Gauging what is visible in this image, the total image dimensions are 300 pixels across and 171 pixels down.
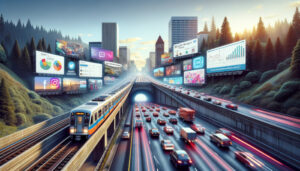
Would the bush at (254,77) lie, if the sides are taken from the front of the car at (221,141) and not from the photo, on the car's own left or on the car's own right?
on the car's own right

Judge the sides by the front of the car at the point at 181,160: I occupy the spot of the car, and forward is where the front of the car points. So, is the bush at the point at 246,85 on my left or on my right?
on my right

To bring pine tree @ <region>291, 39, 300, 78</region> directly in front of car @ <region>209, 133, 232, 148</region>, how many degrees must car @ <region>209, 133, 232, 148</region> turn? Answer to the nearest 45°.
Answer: approximately 90° to its right

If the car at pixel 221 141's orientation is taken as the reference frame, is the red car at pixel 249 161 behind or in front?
behind

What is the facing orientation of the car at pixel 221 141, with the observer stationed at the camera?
facing away from the viewer and to the left of the viewer

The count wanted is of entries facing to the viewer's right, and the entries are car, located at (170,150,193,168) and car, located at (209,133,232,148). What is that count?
0

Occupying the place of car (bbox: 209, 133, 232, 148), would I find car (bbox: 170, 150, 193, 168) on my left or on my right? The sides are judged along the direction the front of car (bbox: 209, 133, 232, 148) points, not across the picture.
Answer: on my left

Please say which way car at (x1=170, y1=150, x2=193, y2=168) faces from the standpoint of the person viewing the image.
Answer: facing away from the viewer and to the left of the viewer

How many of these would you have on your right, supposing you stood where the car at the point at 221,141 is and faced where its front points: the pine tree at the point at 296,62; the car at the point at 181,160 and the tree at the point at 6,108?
1

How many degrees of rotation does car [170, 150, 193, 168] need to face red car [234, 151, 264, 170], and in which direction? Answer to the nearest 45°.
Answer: approximately 135° to its right

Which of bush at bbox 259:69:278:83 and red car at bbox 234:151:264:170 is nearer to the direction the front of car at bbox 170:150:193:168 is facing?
the bush

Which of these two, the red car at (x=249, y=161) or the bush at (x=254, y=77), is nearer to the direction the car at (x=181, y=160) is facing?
the bush

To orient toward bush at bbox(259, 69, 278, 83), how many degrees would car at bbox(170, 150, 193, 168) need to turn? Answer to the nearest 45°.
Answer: approximately 90° to its right

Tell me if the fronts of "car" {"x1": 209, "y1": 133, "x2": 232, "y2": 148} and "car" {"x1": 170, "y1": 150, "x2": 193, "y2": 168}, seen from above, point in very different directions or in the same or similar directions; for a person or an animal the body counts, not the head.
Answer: same or similar directions

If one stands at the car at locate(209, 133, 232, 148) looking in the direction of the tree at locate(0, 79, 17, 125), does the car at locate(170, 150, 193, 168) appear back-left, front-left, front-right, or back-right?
front-left
